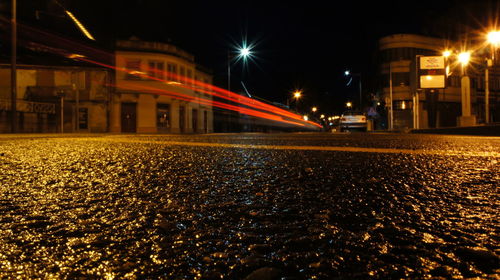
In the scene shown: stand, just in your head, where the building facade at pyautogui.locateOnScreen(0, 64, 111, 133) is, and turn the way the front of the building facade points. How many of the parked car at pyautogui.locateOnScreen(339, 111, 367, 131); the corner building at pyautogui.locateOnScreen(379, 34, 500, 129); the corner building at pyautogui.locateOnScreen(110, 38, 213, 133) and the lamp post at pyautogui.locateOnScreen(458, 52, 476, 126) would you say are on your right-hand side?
0

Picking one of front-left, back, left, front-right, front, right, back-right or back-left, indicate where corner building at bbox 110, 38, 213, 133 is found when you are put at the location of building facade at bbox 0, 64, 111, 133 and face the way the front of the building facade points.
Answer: left

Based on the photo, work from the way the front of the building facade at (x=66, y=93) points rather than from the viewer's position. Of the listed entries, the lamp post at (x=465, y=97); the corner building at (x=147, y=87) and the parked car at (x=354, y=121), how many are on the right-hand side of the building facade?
0

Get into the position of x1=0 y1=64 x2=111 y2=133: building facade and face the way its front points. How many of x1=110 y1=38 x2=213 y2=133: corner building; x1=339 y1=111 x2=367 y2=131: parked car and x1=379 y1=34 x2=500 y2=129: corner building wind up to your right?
0

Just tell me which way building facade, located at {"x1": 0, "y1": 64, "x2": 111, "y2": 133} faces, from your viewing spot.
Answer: facing the viewer

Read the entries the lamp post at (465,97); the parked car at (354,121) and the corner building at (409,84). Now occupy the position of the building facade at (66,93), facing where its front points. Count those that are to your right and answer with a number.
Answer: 0

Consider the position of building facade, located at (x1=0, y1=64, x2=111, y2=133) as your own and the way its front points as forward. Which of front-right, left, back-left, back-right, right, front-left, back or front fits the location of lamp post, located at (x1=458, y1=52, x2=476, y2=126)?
front-left

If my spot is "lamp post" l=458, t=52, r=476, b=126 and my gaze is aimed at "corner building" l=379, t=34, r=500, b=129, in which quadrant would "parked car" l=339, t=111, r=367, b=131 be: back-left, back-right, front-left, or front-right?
front-left

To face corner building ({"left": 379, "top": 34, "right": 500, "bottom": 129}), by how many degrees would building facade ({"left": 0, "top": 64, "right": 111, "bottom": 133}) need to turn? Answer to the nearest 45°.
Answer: approximately 90° to its left

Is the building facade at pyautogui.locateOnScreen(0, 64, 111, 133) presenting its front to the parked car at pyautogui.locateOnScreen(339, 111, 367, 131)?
no

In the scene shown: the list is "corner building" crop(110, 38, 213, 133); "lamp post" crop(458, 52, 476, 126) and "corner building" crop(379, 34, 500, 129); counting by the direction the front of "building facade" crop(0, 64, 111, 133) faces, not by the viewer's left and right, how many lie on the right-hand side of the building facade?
0
